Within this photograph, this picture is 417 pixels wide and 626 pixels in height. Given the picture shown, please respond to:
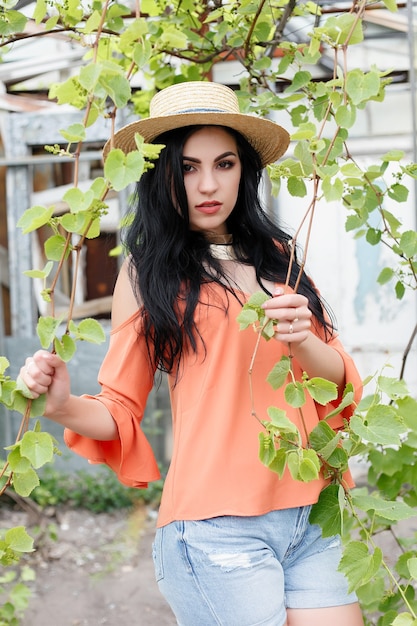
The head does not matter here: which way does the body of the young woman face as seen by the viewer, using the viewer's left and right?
facing the viewer and to the right of the viewer
